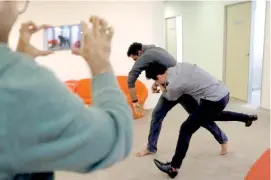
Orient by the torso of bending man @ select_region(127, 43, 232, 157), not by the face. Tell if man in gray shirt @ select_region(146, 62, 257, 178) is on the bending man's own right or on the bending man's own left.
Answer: on the bending man's own left

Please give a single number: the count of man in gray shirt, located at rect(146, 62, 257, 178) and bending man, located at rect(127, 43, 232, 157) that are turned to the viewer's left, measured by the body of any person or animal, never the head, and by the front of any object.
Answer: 2

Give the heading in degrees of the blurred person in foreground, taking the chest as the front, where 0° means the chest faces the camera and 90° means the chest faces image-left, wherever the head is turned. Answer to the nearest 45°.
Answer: approximately 225°

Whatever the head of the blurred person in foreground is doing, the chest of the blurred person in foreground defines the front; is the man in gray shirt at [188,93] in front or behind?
in front

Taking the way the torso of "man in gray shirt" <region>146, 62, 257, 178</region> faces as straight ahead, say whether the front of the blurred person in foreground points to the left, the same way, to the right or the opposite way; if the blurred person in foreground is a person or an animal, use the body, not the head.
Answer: to the right

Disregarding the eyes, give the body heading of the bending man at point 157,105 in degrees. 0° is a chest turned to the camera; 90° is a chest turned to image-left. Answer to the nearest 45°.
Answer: approximately 90°

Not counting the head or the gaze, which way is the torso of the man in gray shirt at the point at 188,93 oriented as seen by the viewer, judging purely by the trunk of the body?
to the viewer's left

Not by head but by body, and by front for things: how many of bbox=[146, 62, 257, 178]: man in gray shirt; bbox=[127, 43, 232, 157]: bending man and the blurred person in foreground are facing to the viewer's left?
2
